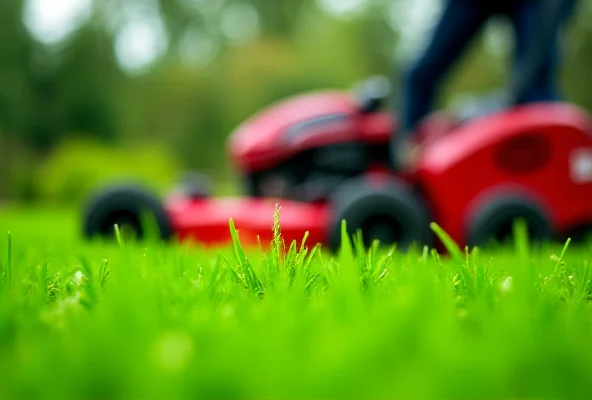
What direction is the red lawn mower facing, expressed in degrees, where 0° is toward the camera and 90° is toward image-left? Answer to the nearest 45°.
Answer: approximately 90°
